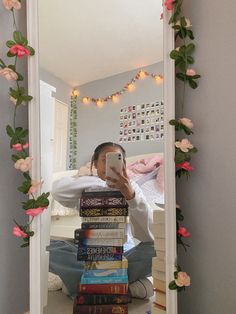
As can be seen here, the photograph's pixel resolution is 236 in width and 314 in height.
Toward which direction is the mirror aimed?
toward the camera
